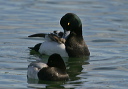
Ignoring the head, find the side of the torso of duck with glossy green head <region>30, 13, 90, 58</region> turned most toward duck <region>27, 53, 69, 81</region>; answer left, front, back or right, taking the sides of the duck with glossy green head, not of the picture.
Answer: right

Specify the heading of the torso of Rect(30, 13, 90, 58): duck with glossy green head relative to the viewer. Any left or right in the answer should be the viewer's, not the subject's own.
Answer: facing to the right of the viewer
